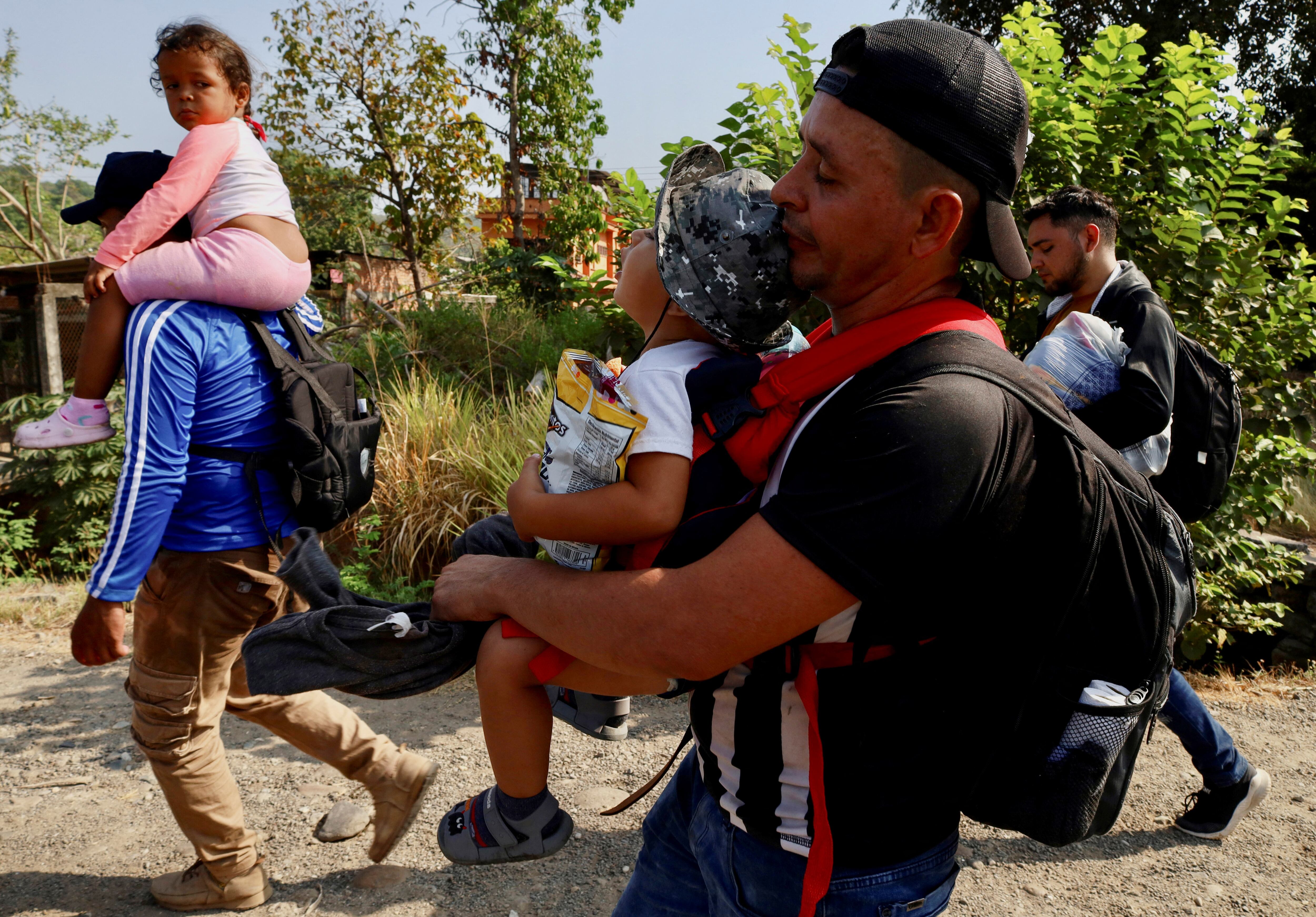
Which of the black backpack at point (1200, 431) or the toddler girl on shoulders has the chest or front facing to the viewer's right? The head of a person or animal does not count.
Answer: the black backpack

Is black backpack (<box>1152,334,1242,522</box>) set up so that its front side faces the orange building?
no

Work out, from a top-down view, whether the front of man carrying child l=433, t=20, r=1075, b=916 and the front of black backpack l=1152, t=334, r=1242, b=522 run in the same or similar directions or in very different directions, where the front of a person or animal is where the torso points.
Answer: very different directions

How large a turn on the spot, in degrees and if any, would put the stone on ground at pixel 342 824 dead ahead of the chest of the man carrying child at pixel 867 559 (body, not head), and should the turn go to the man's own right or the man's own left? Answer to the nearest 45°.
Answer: approximately 45° to the man's own right

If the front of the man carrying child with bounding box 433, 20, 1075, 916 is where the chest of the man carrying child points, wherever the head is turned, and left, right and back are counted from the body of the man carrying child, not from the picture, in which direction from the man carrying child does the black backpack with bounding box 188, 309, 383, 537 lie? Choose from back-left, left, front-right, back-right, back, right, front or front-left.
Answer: front-right

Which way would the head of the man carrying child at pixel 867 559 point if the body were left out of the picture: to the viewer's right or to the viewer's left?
to the viewer's left

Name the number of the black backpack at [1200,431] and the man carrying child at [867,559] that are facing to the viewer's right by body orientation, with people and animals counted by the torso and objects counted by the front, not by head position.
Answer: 1

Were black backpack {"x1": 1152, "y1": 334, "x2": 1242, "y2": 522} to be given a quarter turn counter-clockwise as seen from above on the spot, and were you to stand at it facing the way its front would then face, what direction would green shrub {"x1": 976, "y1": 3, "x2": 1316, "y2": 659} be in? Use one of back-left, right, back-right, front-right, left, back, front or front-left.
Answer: front

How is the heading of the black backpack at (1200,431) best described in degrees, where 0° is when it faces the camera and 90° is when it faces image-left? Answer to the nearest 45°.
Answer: approximately 270°

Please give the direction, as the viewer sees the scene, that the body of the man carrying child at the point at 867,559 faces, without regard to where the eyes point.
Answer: to the viewer's left

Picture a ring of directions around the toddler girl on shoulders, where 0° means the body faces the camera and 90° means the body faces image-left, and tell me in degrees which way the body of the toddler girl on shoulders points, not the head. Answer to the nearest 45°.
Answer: approximately 90°

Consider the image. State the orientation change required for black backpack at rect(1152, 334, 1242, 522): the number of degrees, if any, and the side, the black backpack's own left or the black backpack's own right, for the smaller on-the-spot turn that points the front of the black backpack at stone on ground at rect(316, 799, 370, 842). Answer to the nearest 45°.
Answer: approximately 135° to the black backpack's own right

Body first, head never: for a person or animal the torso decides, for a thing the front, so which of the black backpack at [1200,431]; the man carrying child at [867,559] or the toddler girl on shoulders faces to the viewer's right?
the black backpack
